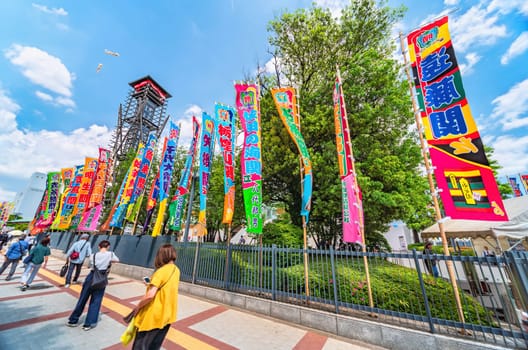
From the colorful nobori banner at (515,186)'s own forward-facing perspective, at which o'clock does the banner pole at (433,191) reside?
The banner pole is roughly at 12 o'clock from the colorful nobori banner.

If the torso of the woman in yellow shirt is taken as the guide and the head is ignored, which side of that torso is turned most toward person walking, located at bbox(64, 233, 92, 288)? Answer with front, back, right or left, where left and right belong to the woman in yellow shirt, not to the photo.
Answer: front

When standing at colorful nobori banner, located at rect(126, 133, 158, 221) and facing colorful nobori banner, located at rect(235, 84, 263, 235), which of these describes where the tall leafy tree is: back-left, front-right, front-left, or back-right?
front-left

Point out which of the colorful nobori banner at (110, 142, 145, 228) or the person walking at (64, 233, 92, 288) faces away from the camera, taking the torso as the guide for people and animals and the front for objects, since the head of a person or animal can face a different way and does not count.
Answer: the person walking

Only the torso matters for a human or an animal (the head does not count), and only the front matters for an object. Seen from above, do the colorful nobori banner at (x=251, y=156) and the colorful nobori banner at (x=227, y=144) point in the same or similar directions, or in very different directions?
same or similar directions

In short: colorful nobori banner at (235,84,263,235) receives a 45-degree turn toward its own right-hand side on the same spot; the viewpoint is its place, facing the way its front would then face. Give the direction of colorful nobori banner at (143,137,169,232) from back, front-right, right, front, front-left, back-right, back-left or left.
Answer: right

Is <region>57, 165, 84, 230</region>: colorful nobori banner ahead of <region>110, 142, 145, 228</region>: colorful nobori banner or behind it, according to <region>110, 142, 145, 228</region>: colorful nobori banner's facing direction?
behind

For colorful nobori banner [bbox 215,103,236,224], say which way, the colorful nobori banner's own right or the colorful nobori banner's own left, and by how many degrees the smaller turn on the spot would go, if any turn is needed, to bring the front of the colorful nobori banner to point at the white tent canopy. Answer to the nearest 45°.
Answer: approximately 90° to the colorful nobori banner's own left

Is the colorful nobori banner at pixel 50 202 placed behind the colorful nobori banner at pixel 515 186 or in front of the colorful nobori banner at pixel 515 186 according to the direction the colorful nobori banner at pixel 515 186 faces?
in front

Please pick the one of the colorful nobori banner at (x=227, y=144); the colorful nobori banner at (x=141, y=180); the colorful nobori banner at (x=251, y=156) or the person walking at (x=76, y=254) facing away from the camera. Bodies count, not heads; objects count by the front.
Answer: the person walking

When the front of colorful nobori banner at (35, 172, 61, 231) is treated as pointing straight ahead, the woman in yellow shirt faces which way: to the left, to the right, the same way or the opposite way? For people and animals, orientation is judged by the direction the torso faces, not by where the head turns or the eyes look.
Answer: the opposite way

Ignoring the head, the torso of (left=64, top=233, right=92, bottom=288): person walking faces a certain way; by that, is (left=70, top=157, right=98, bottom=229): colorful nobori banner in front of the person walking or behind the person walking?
in front

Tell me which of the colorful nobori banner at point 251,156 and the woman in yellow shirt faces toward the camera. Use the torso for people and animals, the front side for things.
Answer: the colorful nobori banner

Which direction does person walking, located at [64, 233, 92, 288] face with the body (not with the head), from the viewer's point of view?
away from the camera

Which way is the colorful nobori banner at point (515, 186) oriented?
toward the camera

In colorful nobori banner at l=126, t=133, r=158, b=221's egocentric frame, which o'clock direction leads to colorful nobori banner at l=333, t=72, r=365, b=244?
colorful nobori banner at l=333, t=72, r=365, b=244 is roughly at 11 o'clock from colorful nobori banner at l=126, t=133, r=158, b=221.

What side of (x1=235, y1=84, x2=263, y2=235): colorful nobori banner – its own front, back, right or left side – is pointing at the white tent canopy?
left

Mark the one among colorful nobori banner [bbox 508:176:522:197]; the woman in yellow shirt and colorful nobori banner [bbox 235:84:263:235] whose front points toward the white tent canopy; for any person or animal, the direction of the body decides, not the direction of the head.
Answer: colorful nobori banner [bbox 508:176:522:197]

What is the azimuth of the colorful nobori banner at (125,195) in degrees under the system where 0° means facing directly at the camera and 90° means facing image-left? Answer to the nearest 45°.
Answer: approximately 0°

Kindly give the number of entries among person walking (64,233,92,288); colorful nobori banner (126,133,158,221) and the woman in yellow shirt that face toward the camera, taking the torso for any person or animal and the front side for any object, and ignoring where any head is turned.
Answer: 1
